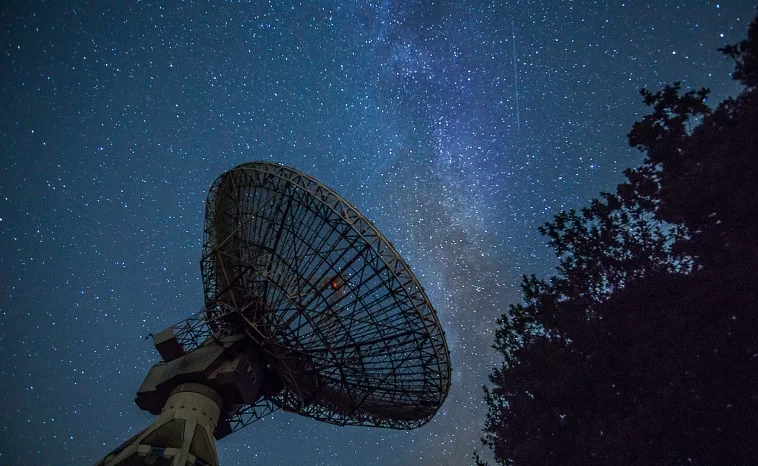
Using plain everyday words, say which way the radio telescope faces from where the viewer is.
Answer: facing away from the viewer and to the right of the viewer

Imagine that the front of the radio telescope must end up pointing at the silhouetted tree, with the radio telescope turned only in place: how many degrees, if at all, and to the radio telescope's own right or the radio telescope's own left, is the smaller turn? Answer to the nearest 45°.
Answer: approximately 45° to the radio telescope's own right
